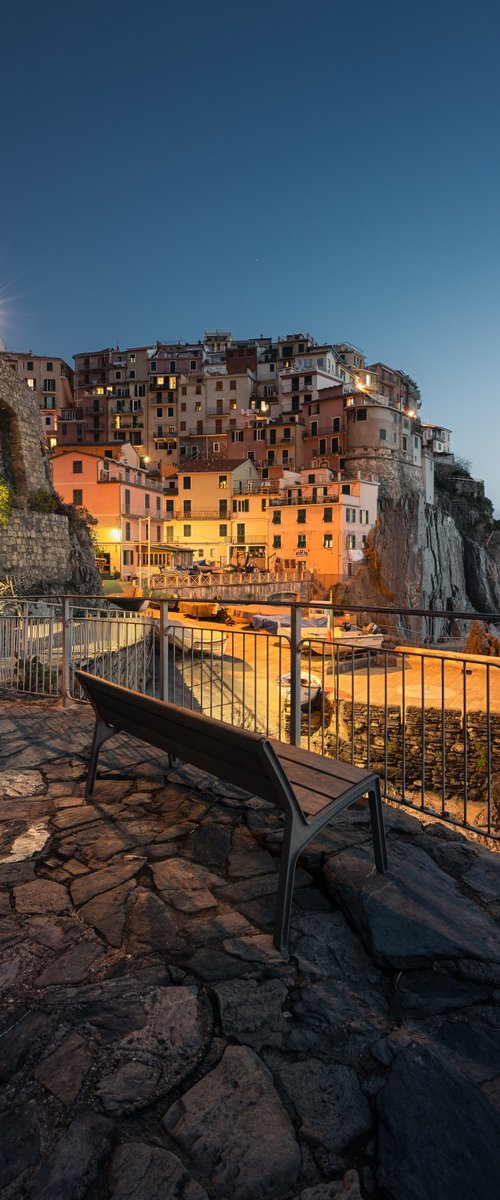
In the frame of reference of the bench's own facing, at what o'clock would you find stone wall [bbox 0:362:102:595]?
The stone wall is roughly at 10 o'clock from the bench.

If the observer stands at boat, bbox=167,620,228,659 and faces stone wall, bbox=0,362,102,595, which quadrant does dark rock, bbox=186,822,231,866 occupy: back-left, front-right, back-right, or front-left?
back-left

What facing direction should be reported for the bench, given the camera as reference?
facing away from the viewer and to the right of the viewer

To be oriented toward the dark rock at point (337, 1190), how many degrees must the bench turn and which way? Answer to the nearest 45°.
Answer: approximately 135° to its right

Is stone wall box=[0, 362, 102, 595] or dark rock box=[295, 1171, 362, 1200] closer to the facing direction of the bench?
the stone wall
